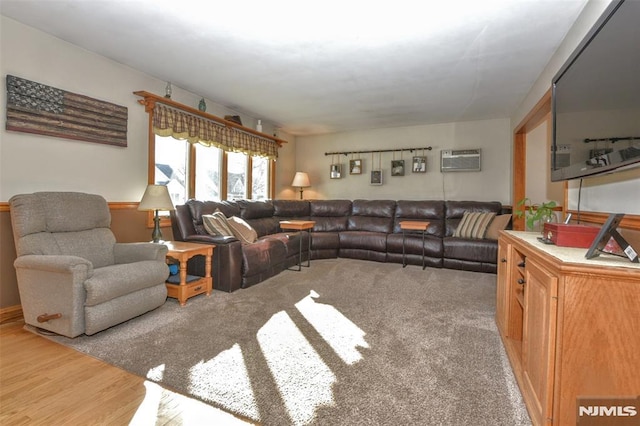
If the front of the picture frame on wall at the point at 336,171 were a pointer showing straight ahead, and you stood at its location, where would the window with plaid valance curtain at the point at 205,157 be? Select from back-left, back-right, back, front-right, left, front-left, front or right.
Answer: front-right

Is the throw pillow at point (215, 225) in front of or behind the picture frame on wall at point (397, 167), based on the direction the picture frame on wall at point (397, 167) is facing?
in front

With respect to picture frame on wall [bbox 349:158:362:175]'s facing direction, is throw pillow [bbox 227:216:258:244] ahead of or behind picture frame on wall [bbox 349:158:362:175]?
ahead

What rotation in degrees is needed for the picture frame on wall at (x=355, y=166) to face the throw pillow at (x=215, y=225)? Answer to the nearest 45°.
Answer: approximately 45° to its right

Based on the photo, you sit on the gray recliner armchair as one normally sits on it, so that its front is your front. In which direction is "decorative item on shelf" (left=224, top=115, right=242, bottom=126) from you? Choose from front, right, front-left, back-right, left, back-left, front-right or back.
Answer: left

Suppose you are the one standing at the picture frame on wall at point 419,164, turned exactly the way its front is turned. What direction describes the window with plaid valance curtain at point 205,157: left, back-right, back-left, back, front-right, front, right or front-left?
front-right

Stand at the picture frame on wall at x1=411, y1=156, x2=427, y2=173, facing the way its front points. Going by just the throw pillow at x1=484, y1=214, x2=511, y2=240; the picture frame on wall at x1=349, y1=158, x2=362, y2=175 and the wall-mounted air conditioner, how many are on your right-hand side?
1

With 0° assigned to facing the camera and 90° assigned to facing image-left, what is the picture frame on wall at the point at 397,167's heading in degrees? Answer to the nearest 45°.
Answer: approximately 0°

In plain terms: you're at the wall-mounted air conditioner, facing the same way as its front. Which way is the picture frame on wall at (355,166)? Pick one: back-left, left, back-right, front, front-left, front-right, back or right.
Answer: right

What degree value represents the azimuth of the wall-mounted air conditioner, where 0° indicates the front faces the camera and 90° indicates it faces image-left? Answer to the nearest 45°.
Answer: approximately 0°

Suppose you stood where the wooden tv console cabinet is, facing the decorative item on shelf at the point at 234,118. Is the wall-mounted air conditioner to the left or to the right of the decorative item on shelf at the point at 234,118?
right

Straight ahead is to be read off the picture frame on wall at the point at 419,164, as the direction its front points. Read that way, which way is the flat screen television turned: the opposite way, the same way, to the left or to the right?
to the right

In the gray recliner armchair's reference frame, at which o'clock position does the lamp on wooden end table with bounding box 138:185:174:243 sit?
The lamp on wooden end table is roughly at 9 o'clock from the gray recliner armchair.

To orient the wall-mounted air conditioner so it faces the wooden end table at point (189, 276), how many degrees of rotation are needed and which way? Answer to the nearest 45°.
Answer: approximately 45° to its right

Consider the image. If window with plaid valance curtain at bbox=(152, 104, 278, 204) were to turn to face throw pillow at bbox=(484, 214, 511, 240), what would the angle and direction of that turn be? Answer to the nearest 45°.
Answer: approximately 45° to its left

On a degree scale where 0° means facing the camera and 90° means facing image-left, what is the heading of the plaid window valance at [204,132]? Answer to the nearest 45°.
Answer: approximately 315°
